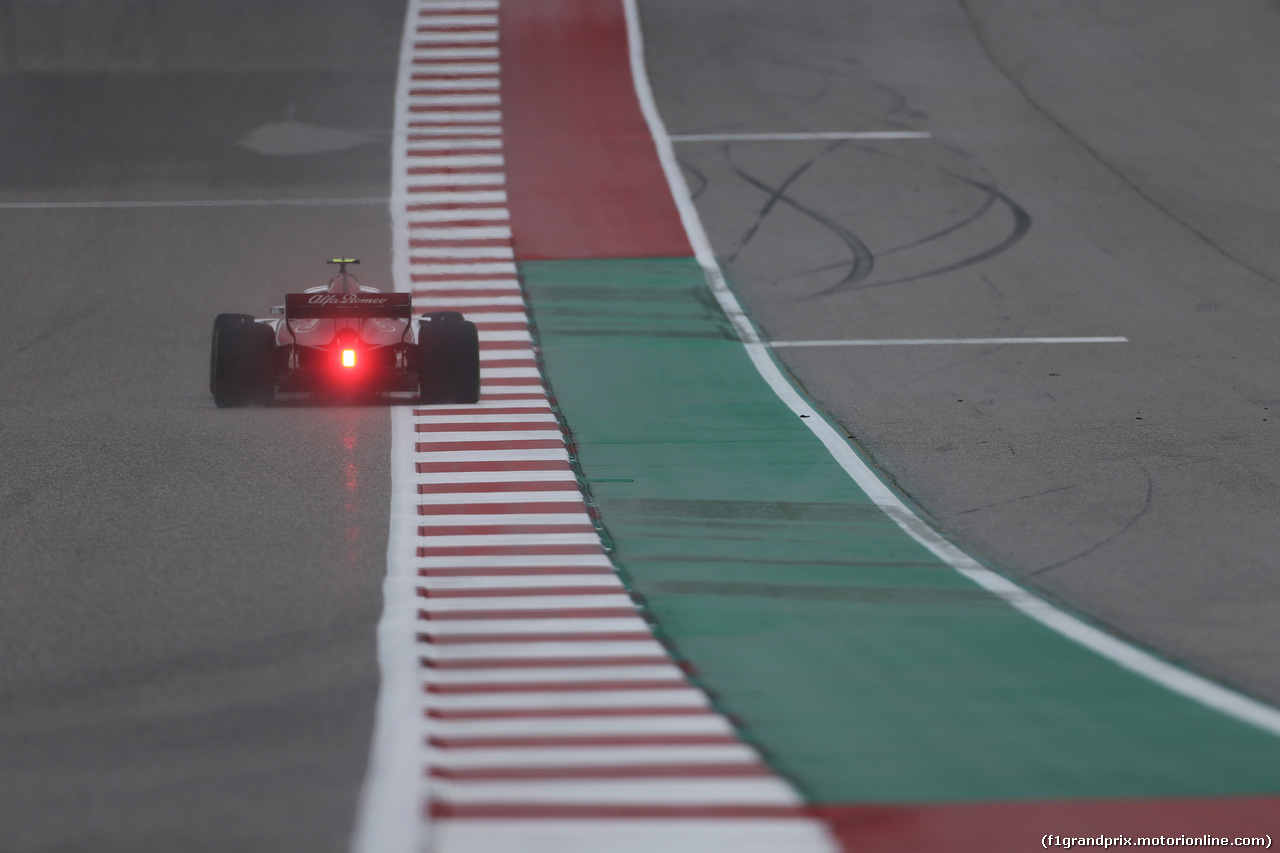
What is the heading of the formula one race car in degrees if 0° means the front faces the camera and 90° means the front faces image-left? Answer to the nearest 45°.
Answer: approximately 180°
